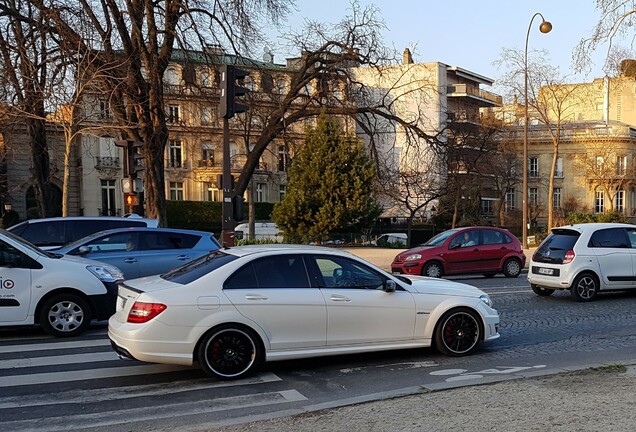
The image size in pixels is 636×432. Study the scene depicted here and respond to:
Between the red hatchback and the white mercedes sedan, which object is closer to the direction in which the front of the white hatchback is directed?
the red hatchback

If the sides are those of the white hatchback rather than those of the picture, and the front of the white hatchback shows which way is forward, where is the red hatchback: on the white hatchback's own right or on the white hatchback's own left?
on the white hatchback's own left

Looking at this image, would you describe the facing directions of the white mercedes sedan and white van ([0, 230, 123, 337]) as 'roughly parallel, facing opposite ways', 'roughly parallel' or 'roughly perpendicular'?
roughly parallel

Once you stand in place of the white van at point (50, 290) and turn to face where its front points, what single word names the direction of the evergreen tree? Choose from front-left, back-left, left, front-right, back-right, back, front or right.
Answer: front-left

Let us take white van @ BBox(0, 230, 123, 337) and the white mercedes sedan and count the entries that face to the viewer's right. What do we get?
2

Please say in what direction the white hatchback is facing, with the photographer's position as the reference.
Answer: facing away from the viewer and to the right of the viewer

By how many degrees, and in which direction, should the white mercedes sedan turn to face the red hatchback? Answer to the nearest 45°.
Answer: approximately 45° to its left

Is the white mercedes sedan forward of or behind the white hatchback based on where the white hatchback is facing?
behind

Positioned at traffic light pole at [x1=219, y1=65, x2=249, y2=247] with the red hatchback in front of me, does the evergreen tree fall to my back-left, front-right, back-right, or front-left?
front-left

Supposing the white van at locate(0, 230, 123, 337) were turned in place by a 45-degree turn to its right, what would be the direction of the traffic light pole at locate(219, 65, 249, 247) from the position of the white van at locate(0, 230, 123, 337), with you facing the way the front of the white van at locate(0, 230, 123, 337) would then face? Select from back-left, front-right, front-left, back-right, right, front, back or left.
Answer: left

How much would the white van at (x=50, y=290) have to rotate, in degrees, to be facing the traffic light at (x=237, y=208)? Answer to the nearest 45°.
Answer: approximately 45° to its left

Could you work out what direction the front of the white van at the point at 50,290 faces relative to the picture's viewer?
facing to the right of the viewer

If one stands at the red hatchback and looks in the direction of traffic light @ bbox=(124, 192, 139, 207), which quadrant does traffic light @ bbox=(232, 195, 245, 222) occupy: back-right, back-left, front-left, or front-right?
front-left

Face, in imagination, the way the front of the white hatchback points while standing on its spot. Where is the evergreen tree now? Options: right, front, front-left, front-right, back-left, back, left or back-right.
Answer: left

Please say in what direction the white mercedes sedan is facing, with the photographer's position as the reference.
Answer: facing to the right of the viewer
